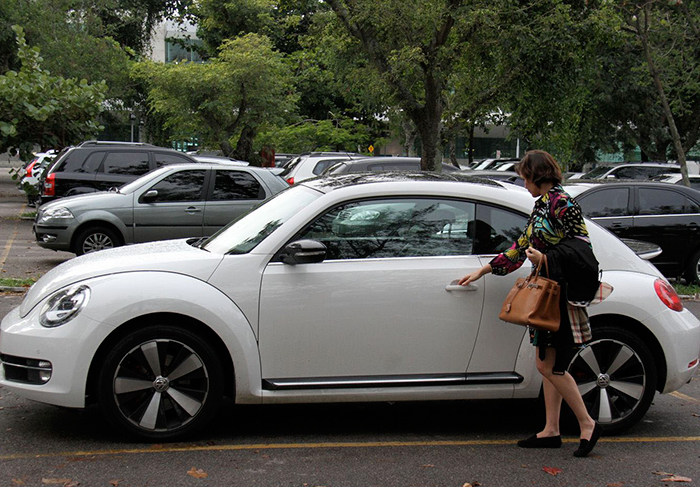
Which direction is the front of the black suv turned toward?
to the viewer's right

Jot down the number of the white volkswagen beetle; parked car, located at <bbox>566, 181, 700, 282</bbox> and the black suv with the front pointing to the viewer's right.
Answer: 1

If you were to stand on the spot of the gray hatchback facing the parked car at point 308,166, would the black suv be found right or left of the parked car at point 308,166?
left

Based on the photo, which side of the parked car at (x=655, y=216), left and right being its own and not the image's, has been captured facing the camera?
left

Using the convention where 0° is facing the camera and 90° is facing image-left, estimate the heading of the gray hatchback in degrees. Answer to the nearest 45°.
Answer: approximately 90°

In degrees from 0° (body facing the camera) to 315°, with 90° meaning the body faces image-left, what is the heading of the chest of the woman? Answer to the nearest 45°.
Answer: approximately 90°

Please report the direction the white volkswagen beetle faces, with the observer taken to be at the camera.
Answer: facing to the left of the viewer

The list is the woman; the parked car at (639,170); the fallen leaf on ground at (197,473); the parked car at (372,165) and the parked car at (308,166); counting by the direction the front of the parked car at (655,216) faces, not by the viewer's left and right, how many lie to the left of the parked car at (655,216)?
2

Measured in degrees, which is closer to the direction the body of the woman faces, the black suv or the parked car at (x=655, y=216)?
the black suv

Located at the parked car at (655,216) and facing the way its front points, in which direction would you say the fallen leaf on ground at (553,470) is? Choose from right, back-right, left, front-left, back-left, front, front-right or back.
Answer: left

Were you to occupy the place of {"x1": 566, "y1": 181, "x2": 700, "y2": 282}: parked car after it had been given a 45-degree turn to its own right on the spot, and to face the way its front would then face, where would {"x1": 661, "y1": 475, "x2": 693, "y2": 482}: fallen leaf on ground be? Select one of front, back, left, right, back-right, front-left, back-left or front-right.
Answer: back-left

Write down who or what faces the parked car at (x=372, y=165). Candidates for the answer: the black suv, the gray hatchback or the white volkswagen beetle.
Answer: the black suv
